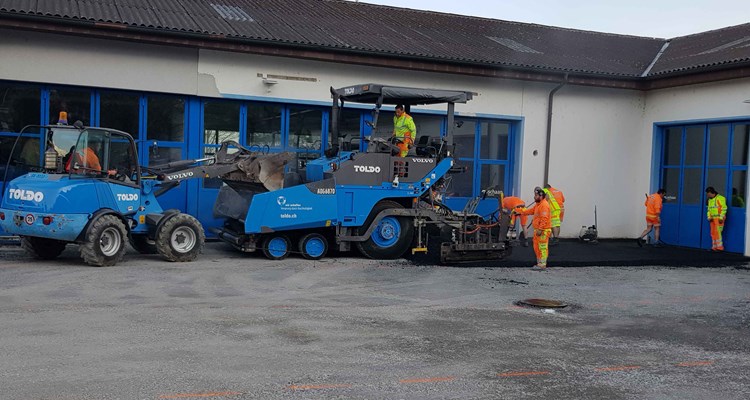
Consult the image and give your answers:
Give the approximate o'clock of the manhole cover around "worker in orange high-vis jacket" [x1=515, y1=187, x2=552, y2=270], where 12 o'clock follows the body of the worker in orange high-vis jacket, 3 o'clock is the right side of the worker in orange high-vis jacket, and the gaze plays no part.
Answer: The manhole cover is roughly at 9 o'clock from the worker in orange high-vis jacket.

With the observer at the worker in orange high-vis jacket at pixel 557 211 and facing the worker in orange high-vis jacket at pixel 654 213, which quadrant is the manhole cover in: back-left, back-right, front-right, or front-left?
back-right

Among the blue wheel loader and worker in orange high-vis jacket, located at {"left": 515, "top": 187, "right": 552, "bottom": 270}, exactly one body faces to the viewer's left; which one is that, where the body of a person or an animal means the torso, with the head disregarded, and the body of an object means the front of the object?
the worker in orange high-vis jacket

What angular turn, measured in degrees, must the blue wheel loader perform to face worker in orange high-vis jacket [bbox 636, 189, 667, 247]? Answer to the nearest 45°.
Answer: approximately 45° to its right

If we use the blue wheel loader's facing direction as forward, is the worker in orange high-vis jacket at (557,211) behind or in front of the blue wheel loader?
in front

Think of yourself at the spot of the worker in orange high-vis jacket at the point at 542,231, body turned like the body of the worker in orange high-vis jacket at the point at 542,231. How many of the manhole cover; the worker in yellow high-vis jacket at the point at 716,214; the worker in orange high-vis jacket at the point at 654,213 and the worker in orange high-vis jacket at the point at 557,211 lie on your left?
1

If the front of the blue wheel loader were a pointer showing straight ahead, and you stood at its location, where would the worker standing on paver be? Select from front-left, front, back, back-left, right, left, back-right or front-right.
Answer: front-right

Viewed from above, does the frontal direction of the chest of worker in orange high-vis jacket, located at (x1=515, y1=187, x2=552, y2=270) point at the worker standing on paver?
yes

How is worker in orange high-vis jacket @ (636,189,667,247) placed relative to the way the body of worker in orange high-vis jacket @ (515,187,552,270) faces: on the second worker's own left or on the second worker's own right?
on the second worker's own right

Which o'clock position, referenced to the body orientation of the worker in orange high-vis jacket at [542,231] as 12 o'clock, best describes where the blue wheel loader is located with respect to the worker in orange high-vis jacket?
The blue wheel loader is roughly at 11 o'clock from the worker in orange high-vis jacket.

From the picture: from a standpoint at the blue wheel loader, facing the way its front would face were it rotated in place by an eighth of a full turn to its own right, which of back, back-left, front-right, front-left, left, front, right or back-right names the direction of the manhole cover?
front-right

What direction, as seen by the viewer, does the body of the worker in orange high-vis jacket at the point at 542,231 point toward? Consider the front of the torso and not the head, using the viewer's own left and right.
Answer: facing to the left of the viewer

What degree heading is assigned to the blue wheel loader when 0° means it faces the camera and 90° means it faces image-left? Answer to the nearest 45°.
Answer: approximately 225°

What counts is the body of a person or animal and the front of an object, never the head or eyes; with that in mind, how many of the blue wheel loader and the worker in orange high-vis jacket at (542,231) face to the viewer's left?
1

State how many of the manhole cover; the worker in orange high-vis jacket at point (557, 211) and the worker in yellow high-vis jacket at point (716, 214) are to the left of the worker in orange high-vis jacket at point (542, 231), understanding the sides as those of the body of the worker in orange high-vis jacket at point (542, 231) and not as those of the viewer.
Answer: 1

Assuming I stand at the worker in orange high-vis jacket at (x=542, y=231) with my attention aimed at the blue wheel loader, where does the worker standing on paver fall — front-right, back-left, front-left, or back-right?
front-right
